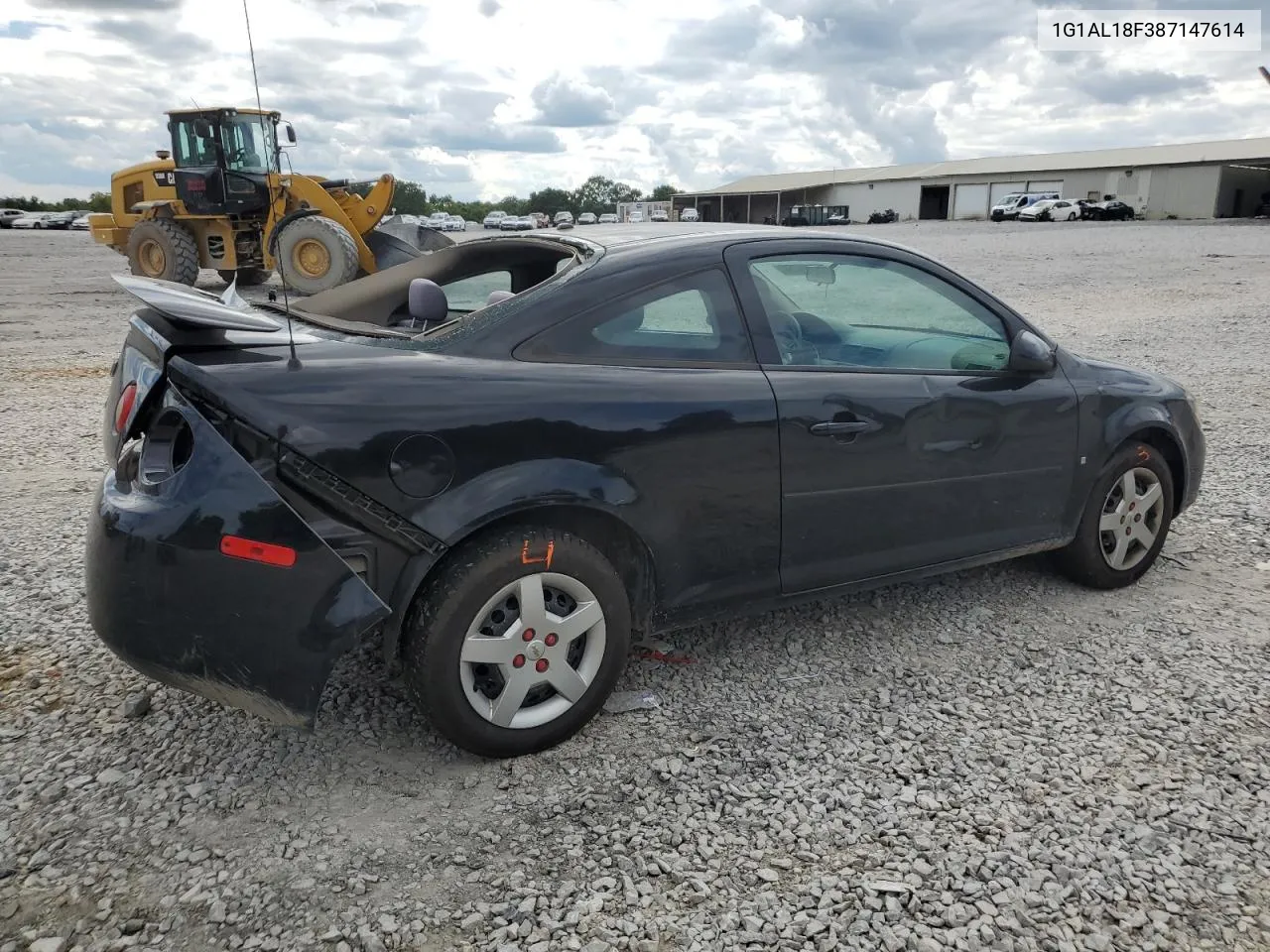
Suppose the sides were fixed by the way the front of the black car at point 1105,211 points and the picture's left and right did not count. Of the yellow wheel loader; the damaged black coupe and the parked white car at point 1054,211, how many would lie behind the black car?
0

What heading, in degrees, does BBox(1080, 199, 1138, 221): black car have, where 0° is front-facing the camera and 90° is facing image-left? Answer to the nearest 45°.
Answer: approximately 45°

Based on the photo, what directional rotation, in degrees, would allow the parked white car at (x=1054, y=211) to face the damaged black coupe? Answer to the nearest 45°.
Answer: approximately 45° to its left

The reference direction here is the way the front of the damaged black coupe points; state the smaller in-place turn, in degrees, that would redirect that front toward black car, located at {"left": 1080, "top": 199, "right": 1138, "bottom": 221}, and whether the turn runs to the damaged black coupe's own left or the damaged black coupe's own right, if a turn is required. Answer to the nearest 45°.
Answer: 0° — it already faces it

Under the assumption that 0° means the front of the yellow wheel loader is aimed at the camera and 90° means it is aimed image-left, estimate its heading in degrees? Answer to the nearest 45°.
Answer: approximately 315°

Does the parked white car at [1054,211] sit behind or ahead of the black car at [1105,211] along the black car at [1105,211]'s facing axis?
ahead

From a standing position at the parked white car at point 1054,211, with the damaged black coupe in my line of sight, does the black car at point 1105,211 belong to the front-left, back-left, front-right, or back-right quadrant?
back-left

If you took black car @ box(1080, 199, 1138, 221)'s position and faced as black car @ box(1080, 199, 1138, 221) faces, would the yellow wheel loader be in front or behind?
in front

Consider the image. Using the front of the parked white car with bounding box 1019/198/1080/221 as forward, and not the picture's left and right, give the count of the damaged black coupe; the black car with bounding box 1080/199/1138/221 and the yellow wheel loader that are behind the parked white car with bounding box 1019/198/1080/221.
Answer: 1

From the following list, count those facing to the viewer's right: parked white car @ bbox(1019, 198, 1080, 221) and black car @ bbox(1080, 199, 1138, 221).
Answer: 0

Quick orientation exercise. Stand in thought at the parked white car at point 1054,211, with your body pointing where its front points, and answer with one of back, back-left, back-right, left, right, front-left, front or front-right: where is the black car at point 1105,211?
back

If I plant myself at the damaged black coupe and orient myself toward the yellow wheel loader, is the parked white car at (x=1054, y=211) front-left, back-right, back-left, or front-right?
front-right

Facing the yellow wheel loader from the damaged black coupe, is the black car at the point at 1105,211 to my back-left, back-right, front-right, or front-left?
front-right

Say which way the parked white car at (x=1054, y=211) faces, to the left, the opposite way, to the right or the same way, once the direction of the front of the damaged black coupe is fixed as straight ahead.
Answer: the opposite way

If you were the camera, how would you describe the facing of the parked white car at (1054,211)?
facing the viewer and to the left of the viewer

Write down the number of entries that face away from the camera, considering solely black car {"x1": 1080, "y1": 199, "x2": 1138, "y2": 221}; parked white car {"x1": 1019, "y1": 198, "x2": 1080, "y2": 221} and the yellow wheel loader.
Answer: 0

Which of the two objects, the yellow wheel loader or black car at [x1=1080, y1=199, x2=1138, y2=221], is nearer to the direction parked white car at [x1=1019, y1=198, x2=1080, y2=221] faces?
the yellow wheel loader

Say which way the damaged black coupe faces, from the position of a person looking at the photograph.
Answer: facing away from the viewer and to the right of the viewer
